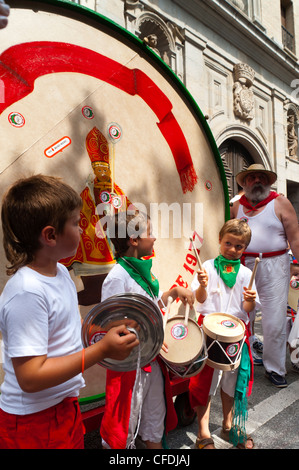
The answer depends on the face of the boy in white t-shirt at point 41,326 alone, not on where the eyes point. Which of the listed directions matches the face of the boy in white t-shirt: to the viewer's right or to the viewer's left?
to the viewer's right

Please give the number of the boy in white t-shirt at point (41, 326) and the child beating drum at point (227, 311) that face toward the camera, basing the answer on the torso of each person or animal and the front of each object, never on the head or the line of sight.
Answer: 1

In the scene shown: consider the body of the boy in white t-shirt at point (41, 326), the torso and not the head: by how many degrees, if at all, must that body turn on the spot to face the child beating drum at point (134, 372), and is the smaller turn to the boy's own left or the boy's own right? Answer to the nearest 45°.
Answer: approximately 45° to the boy's own left

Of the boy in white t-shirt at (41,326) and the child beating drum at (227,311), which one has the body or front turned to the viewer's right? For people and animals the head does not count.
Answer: the boy in white t-shirt

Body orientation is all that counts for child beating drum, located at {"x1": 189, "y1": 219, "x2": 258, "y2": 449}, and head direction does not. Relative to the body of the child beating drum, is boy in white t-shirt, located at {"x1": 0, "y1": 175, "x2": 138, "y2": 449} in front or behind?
in front

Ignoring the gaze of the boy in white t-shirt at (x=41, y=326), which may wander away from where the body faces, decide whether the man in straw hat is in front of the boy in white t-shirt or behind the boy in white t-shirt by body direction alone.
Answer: in front

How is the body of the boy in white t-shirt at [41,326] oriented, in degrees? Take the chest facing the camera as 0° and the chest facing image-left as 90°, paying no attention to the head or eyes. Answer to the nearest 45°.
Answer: approximately 270°

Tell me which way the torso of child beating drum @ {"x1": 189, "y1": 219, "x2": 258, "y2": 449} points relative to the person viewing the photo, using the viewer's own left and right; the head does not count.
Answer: facing the viewer
